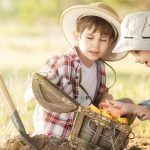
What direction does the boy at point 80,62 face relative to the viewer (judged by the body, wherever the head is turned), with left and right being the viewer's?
facing the viewer and to the right of the viewer

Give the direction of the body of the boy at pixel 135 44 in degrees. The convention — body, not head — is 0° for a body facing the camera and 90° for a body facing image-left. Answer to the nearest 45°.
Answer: approximately 90°

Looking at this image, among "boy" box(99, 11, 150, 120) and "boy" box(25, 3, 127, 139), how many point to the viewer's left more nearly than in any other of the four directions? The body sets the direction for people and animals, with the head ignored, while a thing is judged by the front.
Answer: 1

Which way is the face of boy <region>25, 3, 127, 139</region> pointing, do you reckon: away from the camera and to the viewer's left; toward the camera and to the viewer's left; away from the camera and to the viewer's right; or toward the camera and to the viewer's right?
toward the camera and to the viewer's right
